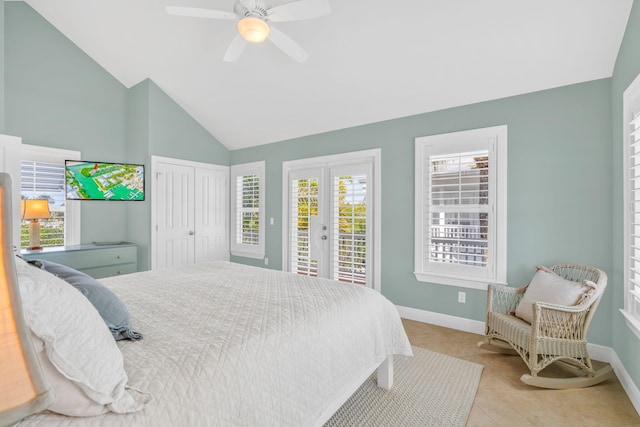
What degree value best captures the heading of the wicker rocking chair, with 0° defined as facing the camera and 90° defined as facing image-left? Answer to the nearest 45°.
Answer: approximately 45°

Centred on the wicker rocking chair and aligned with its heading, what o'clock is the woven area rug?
The woven area rug is roughly at 12 o'clock from the wicker rocking chair.

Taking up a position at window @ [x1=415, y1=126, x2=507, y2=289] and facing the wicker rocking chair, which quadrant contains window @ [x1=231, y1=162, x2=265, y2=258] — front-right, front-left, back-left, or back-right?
back-right

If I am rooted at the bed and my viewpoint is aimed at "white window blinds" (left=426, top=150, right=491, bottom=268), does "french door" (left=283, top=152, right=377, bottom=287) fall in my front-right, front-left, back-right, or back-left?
front-left

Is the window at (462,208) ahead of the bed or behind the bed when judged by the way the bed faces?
ahead

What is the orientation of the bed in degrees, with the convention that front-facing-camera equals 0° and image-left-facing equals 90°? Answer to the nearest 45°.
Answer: approximately 225°

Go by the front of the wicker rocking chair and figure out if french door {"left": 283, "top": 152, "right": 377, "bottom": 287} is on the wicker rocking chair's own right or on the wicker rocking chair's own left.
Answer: on the wicker rocking chair's own right

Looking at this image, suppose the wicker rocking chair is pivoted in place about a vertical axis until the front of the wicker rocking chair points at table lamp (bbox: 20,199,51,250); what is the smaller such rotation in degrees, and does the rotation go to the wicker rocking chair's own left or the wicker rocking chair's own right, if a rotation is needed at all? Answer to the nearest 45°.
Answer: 0° — it already faces it

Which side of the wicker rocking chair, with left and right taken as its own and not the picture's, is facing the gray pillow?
front

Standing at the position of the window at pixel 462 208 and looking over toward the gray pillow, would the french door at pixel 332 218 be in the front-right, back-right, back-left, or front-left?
front-right
